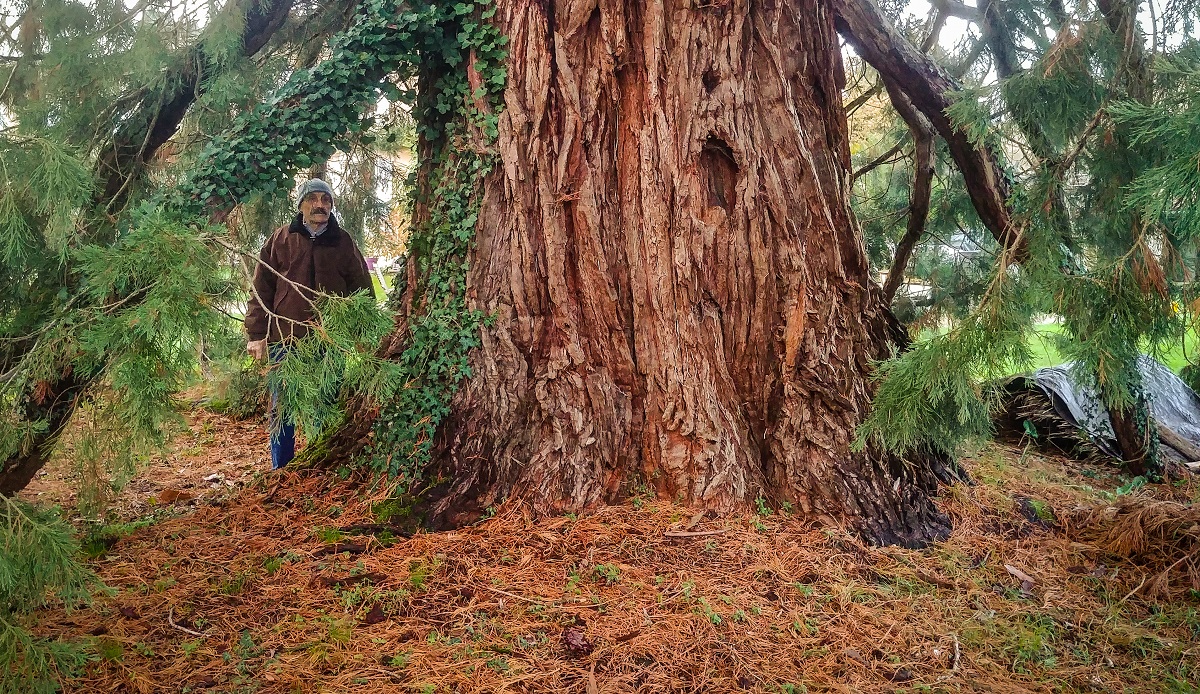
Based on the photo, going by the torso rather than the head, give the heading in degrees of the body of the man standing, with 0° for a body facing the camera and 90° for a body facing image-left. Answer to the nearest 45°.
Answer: approximately 0°

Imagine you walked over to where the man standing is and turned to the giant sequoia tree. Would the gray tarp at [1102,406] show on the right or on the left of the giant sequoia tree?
left

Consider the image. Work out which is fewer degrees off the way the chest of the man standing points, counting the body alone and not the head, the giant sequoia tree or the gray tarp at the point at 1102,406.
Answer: the giant sequoia tree

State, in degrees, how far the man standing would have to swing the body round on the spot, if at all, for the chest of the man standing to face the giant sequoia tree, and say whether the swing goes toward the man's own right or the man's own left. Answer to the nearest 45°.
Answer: approximately 45° to the man's own left

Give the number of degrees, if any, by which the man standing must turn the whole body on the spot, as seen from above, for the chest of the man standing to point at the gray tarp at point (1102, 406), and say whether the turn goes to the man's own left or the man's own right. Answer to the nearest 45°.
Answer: approximately 90° to the man's own left
